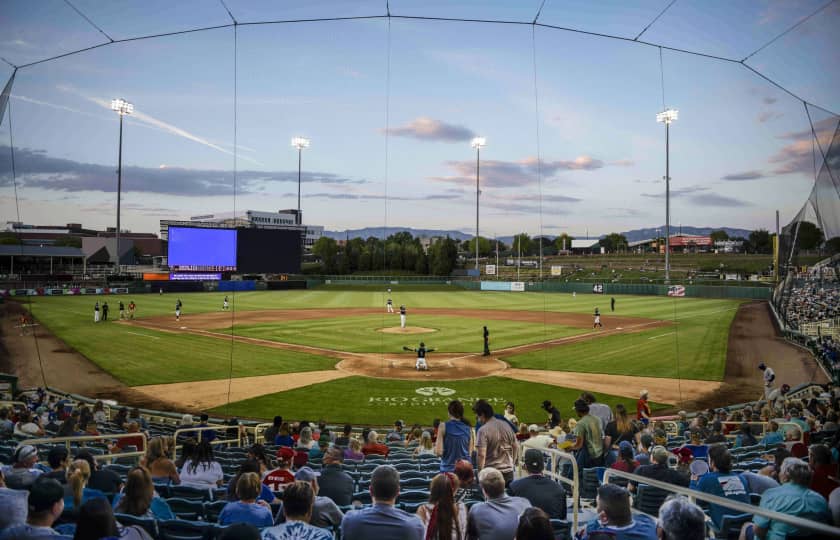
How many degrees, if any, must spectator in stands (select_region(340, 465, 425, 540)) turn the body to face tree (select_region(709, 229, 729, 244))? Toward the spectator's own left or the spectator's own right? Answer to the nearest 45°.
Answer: approximately 45° to the spectator's own right

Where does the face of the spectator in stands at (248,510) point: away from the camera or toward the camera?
away from the camera

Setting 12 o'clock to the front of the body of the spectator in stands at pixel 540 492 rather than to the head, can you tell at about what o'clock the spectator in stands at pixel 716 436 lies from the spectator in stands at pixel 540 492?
the spectator in stands at pixel 716 436 is roughly at 1 o'clock from the spectator in stands at pixel 540 492.

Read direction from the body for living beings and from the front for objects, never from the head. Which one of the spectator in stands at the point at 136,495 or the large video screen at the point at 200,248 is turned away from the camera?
the spectator in stands

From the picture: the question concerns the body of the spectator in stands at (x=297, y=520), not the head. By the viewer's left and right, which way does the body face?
facing away from the viewer

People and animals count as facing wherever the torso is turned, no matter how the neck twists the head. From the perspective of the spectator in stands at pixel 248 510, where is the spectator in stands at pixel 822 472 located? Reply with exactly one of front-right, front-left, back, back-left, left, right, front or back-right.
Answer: right

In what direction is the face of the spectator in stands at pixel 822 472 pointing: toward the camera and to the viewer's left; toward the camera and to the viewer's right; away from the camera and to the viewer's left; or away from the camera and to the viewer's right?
away from the camera and to the viewer's left

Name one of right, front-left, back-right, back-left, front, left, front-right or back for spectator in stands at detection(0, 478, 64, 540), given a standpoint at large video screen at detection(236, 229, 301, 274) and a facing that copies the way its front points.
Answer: front

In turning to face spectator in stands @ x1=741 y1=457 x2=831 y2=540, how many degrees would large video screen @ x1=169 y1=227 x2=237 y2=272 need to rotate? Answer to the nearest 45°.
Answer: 0° — it already faces them

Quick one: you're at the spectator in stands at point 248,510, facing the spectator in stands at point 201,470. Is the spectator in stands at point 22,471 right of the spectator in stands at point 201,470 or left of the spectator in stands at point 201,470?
left

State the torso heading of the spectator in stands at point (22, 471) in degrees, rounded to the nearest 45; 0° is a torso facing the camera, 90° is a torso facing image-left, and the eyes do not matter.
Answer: approximately 225°

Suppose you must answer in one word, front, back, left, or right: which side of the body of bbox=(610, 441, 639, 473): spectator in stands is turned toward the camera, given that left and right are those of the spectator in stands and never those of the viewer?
back

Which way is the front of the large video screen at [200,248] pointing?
toward the camera

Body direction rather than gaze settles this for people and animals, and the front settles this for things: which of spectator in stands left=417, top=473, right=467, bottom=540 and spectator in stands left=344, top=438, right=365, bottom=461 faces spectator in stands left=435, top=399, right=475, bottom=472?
spectator in stands left=417, top=473, right=467, bottom=540

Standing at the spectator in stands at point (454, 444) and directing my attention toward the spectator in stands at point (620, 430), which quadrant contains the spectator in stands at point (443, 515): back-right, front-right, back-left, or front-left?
back-right

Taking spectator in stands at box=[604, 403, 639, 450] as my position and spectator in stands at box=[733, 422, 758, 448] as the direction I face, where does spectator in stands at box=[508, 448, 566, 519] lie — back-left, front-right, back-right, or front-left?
back-right
